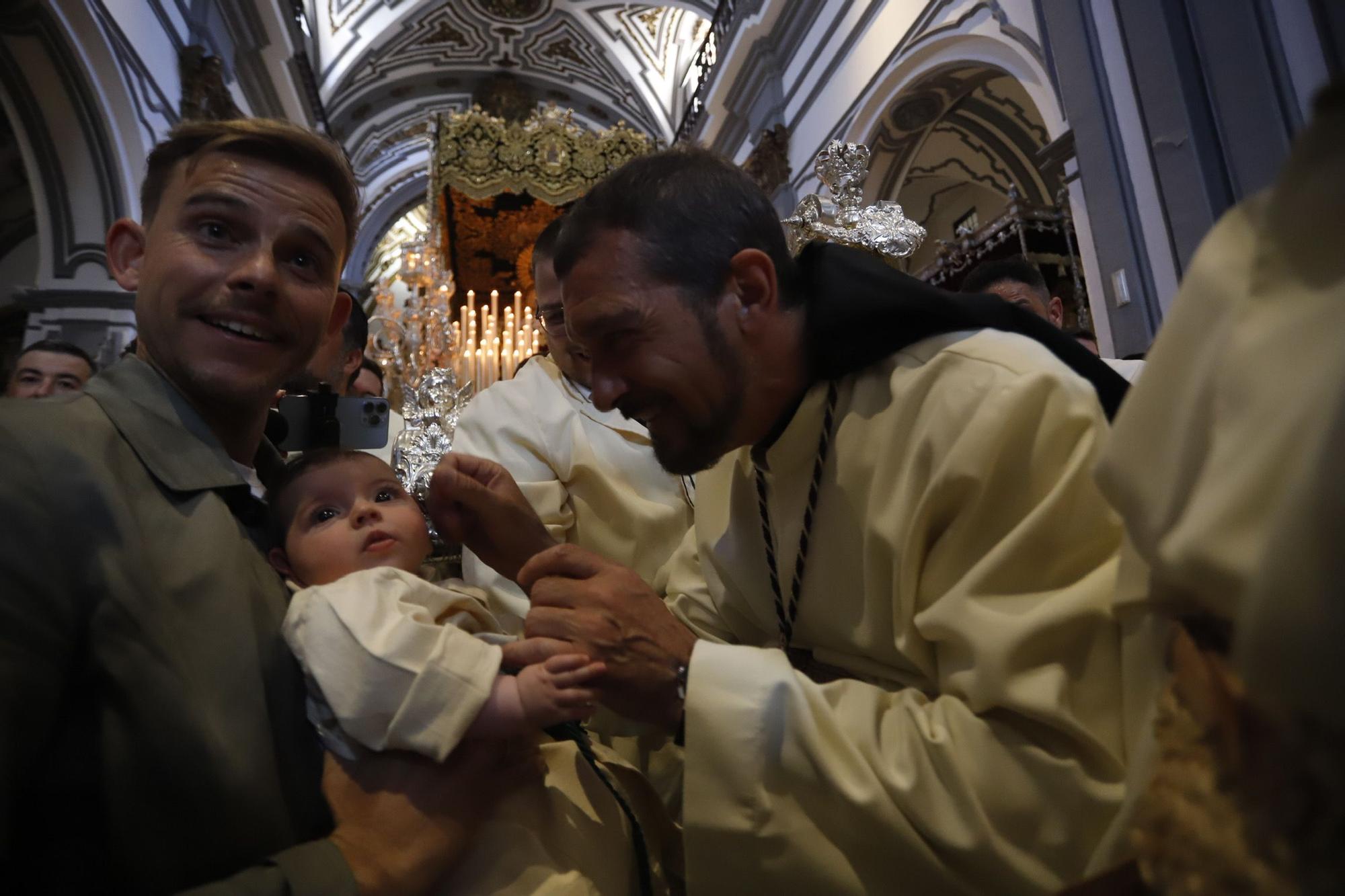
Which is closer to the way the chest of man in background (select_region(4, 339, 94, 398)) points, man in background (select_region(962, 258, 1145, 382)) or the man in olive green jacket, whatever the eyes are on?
the man in olive green jacket

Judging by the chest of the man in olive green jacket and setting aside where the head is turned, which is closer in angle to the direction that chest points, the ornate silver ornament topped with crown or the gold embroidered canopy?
the ornate silver ornament topped with crown

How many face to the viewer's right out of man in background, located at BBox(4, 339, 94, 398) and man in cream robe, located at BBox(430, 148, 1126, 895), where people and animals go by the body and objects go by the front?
0

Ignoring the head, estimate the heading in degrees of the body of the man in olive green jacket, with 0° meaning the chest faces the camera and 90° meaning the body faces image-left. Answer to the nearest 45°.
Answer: approximately 315°

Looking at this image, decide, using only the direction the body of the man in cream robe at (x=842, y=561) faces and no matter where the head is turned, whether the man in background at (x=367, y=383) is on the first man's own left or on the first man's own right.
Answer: on the first man's own right

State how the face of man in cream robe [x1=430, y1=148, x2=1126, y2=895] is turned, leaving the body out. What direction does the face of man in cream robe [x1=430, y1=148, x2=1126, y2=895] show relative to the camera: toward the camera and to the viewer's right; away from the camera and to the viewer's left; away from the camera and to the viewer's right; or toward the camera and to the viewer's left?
toward the camera and to the viewer's left
